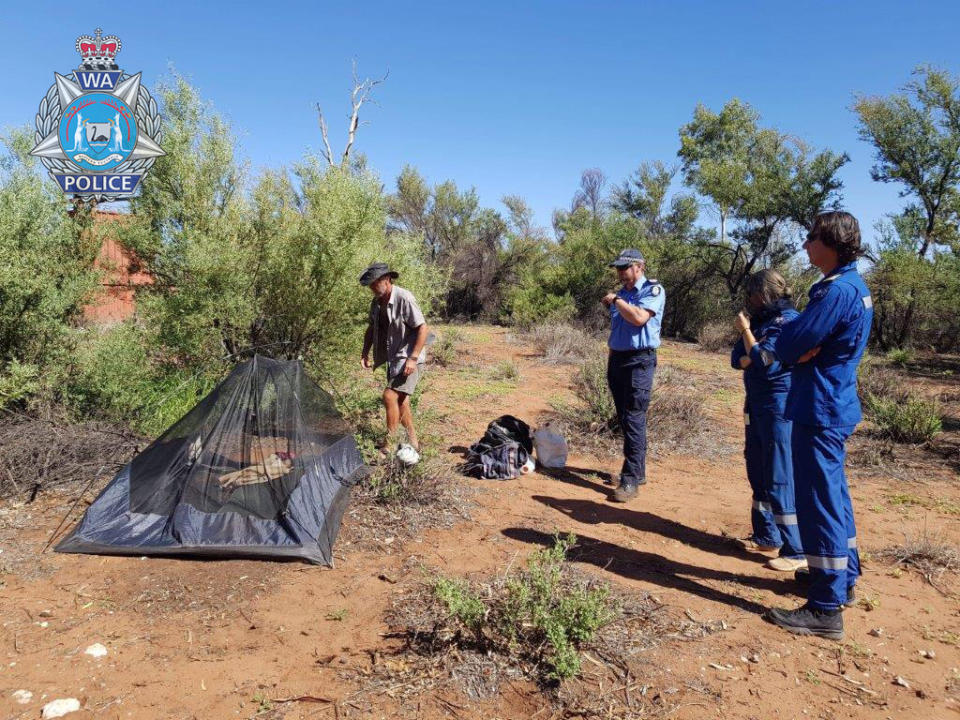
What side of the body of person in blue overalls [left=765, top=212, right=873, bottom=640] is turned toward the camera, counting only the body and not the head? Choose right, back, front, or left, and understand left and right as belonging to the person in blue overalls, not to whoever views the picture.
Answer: left

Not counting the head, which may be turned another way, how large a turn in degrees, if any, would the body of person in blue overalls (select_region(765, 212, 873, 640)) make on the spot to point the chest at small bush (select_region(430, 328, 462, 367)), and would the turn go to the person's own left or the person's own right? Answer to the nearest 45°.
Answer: approximately 45° to the person's own right

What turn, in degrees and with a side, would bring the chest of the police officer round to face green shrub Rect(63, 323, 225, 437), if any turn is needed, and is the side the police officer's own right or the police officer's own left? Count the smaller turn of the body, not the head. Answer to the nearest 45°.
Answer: approximately 45° to the police officer's own right

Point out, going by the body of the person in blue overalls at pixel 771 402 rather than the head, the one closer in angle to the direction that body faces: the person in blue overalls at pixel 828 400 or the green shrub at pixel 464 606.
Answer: the green shrub

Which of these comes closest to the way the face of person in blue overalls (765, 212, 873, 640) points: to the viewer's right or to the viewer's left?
to the viewer's left

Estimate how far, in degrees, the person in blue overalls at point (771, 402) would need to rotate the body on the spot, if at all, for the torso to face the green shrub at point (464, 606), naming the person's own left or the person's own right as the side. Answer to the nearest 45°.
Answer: approximately 45° to the person's own left

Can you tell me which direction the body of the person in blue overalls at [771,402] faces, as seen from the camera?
to the viewer's left

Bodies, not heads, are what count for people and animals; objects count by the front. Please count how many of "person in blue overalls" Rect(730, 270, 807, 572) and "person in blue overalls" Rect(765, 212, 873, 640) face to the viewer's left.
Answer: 2

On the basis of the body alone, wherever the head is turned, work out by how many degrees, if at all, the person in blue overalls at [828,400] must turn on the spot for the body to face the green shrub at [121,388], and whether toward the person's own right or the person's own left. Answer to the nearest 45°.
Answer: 0° — they already face it
